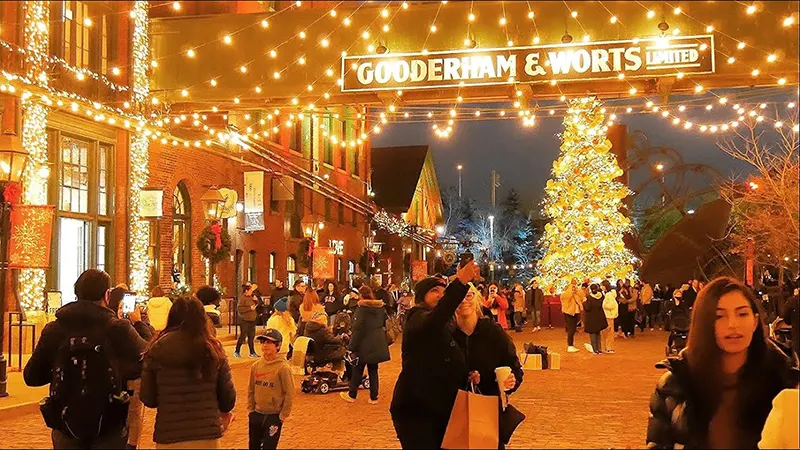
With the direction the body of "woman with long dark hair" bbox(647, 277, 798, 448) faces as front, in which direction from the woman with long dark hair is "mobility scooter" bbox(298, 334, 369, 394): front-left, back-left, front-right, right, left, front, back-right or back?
back-right

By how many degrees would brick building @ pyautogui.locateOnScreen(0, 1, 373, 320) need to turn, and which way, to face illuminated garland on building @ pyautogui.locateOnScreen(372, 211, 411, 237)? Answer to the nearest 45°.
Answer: approximately 90° to its left

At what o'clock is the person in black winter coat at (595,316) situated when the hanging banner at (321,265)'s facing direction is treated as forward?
The person in black winter coat is roughly at 11 o'clock from the hanging banner.

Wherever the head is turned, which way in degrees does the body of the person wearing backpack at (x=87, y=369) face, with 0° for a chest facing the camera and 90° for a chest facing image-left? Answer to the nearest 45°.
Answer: approximately 180°

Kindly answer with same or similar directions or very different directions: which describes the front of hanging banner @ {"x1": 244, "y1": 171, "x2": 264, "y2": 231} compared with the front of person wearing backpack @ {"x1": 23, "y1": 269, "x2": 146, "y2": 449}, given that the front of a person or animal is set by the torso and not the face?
very different directions

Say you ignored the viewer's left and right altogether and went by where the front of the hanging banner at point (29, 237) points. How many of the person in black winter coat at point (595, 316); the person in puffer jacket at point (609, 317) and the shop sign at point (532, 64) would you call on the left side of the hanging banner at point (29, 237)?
3

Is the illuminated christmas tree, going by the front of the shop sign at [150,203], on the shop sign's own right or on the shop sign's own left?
on the shop sign's own left

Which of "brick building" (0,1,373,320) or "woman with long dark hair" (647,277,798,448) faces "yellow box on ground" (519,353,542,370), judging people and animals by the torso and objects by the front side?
the brick building

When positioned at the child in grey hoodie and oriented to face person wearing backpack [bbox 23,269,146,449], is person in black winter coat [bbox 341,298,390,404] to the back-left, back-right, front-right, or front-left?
back-right

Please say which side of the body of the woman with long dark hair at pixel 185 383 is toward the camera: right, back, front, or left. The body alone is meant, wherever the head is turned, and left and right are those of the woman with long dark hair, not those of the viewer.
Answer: back

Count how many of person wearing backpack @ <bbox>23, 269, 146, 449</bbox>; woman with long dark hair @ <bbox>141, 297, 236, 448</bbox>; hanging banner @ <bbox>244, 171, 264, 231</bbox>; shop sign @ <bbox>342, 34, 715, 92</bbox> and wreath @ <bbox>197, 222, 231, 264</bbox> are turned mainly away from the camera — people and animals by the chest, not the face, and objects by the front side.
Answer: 2

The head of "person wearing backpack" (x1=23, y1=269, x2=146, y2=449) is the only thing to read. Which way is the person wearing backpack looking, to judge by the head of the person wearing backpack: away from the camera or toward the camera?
away from the camera
